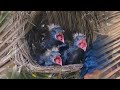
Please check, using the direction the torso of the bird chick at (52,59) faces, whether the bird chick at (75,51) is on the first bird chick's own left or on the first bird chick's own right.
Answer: on the first bird chick's own left

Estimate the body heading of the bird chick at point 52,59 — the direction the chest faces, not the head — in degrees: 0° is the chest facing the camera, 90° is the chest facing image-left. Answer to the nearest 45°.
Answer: approximately 315°
